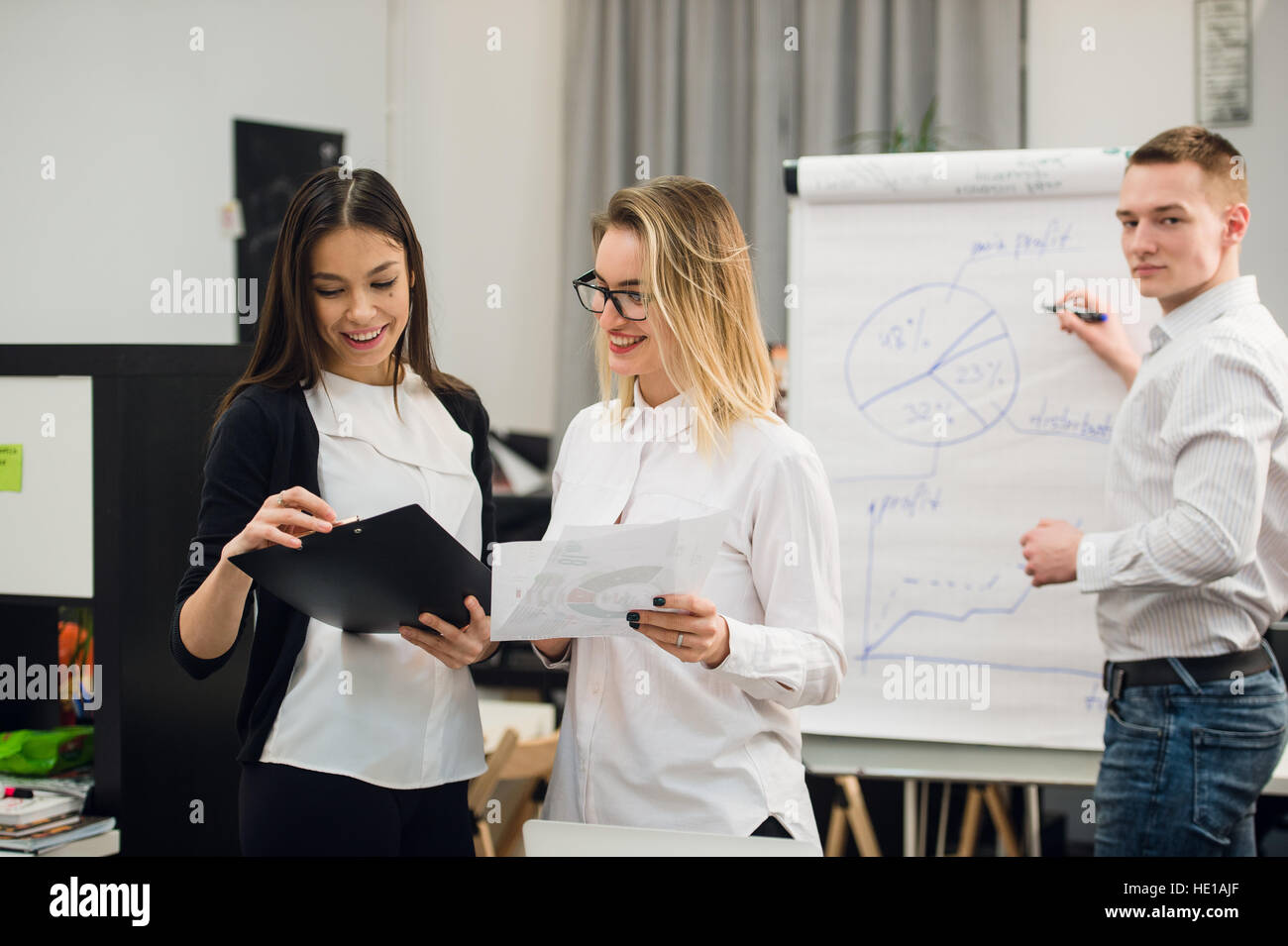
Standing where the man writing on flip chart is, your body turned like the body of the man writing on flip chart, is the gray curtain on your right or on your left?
on your right

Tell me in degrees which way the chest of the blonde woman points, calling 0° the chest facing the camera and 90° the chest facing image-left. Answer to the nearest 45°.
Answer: approximately 45°

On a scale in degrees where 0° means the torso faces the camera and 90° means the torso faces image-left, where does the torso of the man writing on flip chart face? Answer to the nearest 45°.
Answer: approximately 90°
